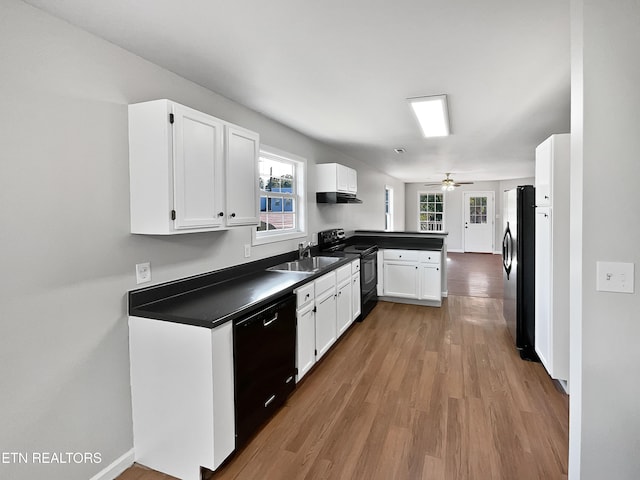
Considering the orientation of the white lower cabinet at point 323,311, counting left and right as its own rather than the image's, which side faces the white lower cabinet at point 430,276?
left

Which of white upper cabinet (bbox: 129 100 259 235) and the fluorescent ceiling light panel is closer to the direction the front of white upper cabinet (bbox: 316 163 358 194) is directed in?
the fluorescent ceiling light panel

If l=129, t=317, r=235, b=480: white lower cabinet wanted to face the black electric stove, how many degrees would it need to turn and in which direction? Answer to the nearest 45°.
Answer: approximately 90° to its left

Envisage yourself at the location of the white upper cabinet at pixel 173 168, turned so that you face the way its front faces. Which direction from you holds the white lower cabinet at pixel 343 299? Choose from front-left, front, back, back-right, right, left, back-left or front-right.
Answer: left

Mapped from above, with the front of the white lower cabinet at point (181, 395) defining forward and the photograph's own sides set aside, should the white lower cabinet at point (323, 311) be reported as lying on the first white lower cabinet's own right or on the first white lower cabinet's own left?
on the first white lower cabinet's own left

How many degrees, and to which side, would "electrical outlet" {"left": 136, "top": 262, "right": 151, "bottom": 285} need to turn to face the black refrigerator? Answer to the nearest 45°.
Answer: approximately 45° to its left

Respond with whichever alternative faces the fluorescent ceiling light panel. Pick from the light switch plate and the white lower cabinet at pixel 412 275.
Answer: the white lower cabinet

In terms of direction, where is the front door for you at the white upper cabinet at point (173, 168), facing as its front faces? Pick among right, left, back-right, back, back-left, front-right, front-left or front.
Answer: left
